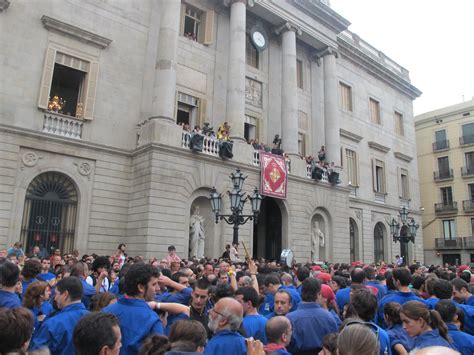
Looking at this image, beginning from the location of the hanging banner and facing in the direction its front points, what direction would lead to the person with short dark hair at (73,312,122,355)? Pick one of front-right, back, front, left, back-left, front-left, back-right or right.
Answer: front-right

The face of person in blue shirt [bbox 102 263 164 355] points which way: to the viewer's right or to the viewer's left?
to the viewer's right

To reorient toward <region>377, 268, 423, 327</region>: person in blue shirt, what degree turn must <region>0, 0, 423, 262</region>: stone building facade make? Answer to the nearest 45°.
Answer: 0° — it already faces them

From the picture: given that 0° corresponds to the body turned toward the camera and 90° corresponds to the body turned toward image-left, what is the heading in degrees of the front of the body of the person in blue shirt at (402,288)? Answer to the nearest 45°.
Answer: approximately 180°

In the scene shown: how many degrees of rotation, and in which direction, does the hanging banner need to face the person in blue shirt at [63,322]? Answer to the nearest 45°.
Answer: approximately 45° to its right

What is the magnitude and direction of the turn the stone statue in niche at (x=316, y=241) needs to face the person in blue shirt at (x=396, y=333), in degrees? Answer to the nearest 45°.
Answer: approximately 45° to its right
